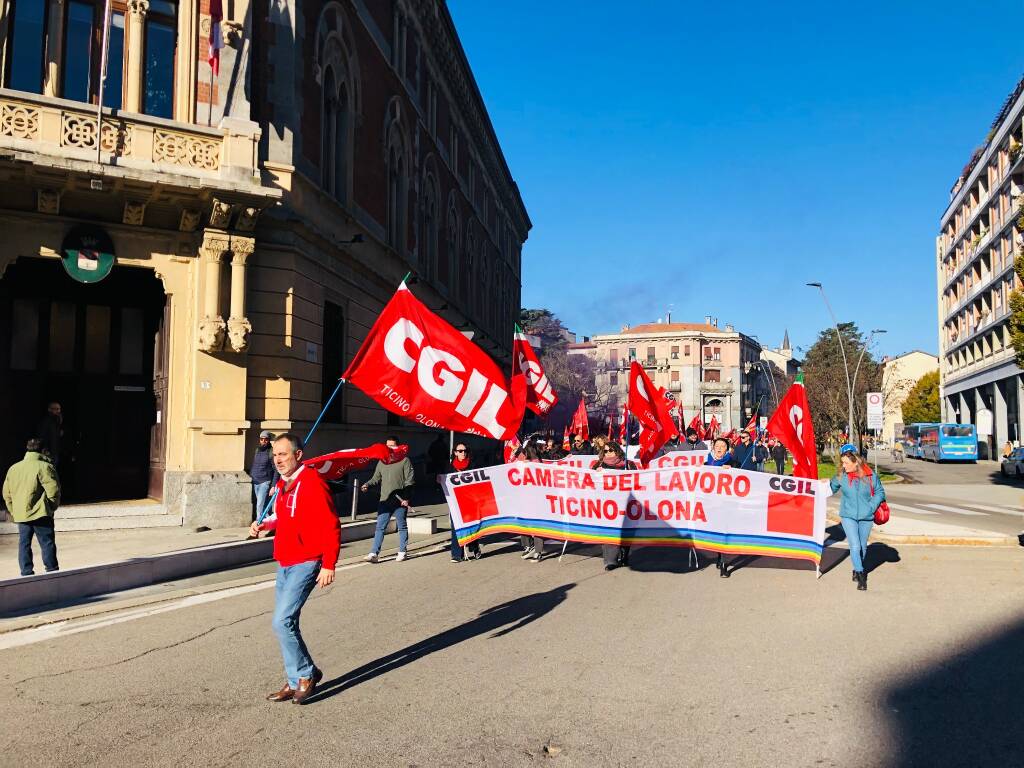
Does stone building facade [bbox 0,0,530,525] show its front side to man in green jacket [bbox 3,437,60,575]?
yes

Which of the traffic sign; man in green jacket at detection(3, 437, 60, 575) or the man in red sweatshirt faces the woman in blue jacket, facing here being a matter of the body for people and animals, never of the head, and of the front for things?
the traffic sign

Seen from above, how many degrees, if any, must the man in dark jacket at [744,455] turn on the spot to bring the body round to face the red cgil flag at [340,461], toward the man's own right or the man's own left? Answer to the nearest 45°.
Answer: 0° — they already face it

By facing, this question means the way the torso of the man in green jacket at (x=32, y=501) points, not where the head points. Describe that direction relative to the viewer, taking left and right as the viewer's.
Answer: facing away from the viewer

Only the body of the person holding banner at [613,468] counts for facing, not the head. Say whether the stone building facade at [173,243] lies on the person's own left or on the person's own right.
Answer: on the person's own right

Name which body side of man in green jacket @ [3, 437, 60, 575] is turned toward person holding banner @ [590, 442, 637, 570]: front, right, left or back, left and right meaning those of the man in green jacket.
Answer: right

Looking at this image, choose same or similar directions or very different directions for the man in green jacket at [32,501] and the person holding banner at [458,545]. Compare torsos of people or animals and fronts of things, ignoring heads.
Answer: very different directions

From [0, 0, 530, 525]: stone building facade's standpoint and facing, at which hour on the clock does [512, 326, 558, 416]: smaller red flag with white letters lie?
The smaller red flag with white letters is roughly at 10 o'clock from the stone building facade.
